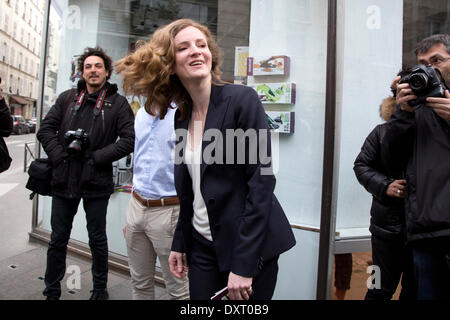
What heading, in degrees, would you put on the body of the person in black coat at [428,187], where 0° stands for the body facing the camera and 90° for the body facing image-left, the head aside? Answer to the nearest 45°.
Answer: approximately 45°

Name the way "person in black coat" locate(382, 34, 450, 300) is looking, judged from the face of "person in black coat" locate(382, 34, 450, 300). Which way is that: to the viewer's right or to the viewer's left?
to the viewer's left

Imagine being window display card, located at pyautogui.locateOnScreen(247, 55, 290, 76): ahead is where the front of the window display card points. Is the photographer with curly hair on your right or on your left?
on your right

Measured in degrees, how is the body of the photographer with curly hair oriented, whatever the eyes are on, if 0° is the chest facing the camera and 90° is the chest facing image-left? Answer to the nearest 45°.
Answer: approximately 0°

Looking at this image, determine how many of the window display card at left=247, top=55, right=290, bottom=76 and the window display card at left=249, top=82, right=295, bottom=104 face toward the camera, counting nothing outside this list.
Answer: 2

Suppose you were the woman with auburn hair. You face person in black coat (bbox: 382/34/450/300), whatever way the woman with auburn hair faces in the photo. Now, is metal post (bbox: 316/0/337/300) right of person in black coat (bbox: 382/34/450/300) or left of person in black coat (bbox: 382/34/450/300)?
left

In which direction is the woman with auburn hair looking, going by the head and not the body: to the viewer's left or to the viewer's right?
to the viewer's right

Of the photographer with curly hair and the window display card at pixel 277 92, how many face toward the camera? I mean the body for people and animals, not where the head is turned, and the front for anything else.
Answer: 2

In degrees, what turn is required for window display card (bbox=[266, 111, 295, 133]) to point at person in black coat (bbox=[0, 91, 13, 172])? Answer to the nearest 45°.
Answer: approximately 45° to its right

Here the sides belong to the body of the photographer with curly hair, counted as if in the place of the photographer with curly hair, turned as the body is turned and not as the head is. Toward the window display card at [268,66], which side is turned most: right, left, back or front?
left
